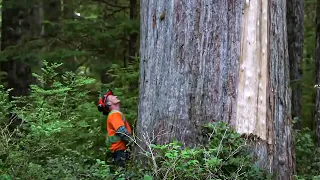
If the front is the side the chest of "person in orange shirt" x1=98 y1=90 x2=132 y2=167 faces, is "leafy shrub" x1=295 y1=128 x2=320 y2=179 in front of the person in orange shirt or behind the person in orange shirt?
in front

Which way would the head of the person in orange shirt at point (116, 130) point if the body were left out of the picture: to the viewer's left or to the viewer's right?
to the viewer's right

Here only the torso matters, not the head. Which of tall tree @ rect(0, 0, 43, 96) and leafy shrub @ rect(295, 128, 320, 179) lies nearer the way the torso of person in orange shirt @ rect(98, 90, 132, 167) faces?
the leafy shrub

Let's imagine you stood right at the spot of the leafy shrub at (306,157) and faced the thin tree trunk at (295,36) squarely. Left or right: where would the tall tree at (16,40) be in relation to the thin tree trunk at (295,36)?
left

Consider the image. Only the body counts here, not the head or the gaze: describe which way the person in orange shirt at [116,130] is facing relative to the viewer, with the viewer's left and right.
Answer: facing to the right of the viewer

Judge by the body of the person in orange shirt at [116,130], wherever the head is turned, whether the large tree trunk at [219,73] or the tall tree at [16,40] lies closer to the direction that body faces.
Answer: the large tree trunk

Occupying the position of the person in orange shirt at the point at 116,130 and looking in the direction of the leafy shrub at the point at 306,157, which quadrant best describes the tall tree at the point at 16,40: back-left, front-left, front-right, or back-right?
back-left

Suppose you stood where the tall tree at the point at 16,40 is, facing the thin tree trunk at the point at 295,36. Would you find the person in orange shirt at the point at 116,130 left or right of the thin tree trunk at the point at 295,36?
right

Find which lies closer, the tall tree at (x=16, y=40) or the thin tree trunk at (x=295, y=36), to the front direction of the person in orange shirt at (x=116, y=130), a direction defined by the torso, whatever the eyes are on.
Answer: the thin tree trunk

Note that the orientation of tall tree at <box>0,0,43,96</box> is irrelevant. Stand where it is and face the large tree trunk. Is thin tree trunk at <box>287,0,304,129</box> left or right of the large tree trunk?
left

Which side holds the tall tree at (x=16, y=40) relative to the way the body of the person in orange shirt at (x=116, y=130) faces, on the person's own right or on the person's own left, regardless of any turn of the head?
on the person's own left

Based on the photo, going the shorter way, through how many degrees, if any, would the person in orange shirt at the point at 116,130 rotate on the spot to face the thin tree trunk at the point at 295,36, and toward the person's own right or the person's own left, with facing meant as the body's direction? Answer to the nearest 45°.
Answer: approximately 45° to the person's own left
